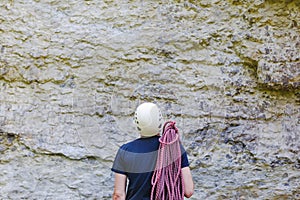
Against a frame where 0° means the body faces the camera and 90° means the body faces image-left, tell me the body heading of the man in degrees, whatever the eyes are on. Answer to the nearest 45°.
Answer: approximately 180°
